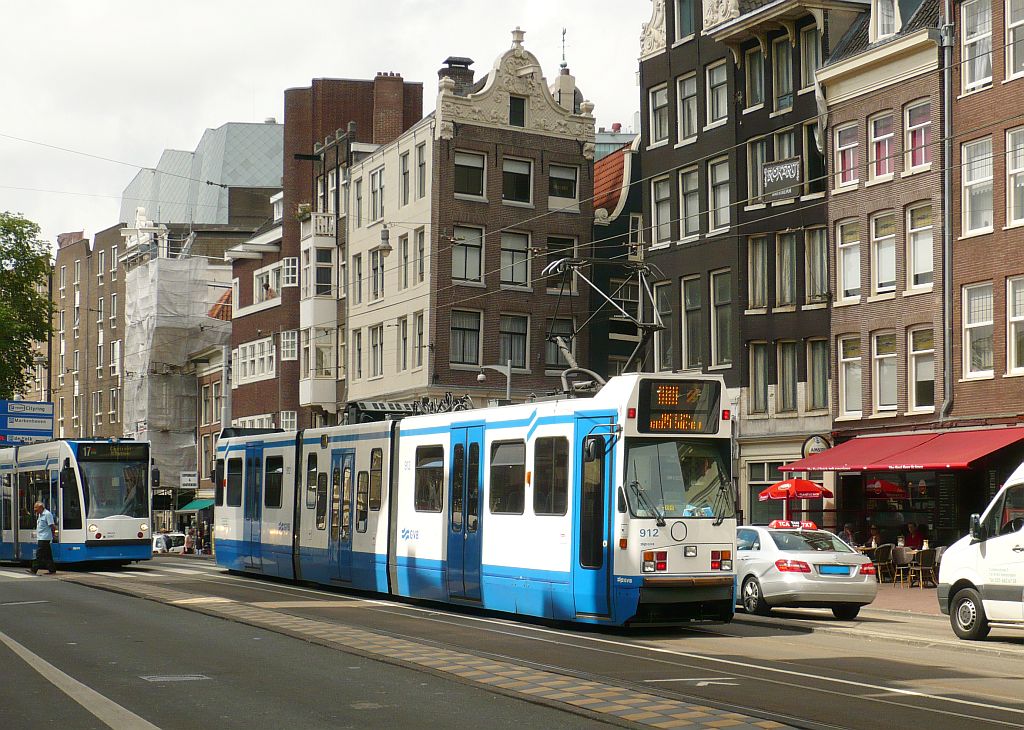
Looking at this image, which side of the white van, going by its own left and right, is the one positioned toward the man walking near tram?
front

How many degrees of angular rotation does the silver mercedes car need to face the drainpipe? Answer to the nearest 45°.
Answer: approximately 45° to its right

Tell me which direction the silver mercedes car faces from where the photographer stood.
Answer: facing away from the viewer and to the left of the viewer

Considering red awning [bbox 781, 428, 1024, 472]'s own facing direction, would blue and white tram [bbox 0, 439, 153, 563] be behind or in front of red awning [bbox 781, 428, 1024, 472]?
in front

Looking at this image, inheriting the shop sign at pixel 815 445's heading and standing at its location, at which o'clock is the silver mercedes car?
The silver mercedes car is roughly at 12 o'clock from the shop sign.

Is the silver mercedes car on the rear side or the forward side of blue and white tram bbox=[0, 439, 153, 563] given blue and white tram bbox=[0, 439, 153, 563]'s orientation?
on the forward side

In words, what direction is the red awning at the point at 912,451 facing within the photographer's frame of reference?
facing the viewer and to the left of the viewer

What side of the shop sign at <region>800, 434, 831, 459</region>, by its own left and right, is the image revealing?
front

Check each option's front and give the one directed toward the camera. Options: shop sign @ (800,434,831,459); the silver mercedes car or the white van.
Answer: the shop sign

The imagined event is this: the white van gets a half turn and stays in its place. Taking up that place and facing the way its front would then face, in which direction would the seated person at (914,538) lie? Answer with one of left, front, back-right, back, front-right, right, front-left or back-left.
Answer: back-left

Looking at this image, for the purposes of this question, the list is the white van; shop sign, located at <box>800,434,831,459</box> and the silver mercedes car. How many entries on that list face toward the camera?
1

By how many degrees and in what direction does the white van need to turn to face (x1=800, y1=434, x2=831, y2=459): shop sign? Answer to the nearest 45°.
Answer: approximately 45° to its right

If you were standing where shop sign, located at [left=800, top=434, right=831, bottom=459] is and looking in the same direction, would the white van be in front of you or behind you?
in front
